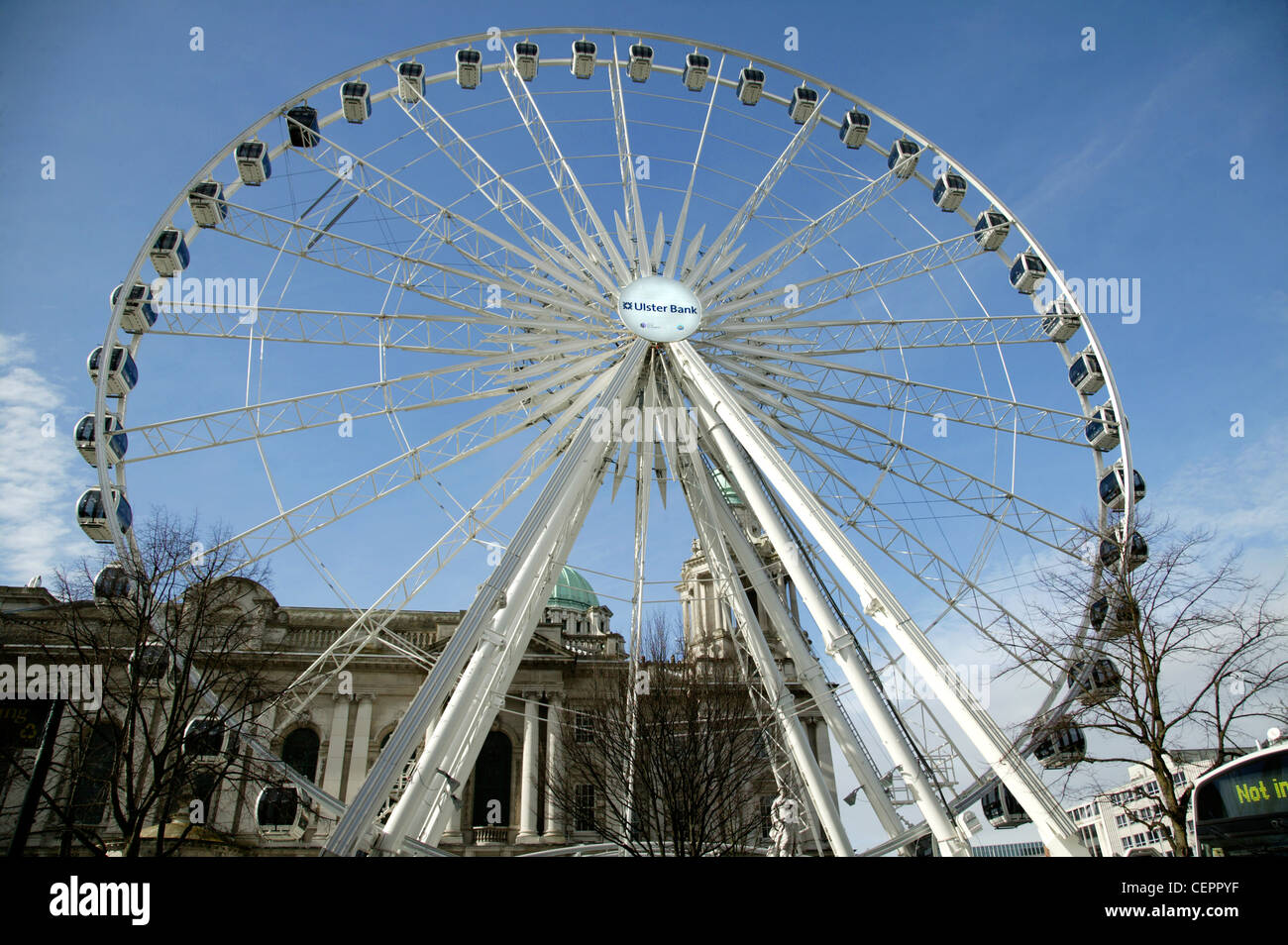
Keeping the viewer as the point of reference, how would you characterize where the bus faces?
facing the viewer and to the left of the viewer

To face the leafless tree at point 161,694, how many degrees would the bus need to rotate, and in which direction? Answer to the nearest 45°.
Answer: approximately 45° to its right

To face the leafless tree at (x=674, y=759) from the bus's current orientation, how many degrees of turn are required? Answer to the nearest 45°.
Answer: approximately 90° to its right

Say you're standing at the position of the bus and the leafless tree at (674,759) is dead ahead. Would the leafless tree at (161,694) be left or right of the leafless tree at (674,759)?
left
